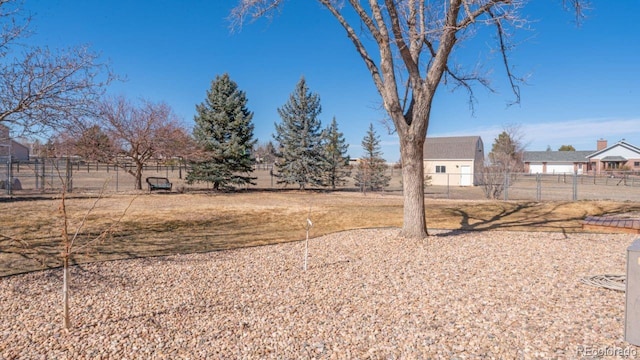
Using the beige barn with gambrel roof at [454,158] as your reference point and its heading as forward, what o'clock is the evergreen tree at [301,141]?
The evergreen tree is roughly at 1 o'clock from the beige barn with gambrel roof.

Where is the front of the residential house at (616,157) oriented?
toward the camera

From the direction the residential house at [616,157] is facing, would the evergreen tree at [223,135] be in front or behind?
in front

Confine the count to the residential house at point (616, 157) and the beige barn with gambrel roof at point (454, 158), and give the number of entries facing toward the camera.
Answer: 2

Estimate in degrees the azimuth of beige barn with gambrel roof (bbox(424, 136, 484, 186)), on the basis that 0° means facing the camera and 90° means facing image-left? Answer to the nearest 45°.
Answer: approximately 0°

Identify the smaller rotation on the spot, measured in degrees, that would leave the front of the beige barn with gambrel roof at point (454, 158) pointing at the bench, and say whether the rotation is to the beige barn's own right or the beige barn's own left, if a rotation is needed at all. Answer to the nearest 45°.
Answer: approximately 45° to the beige barn's own right

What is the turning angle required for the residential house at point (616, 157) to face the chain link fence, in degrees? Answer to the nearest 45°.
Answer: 0° — it already faces it

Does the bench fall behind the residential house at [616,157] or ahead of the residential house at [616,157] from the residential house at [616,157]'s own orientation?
ahead

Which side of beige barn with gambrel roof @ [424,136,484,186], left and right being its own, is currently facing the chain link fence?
front
